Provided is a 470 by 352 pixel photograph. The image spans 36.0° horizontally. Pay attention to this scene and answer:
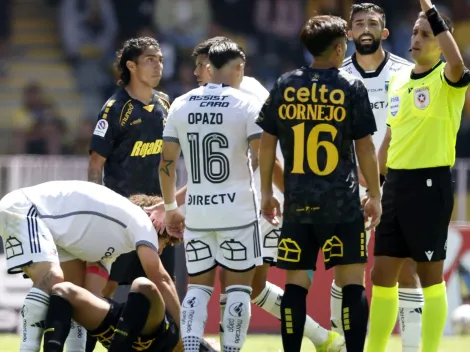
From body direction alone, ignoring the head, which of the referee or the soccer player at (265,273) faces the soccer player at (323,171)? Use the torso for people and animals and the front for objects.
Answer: the referee

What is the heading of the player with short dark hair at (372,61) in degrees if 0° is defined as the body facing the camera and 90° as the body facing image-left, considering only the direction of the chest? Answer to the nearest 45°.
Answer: approximately 0°

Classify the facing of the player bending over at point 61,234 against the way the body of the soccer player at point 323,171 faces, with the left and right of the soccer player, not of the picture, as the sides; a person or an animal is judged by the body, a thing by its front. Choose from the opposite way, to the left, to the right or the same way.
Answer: to the right

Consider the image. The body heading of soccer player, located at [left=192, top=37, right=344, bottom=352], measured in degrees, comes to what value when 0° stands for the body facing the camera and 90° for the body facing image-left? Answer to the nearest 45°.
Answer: approximately 90°

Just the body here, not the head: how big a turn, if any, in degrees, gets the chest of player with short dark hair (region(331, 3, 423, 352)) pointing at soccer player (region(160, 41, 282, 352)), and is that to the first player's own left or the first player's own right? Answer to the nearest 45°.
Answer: approximately 45° to the first player's own right

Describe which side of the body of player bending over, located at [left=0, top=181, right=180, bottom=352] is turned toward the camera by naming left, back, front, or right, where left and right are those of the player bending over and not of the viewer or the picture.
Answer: right

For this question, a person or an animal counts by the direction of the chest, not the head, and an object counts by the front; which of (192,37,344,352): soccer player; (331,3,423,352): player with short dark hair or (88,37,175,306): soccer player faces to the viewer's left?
(192,37,344,352): soccer player

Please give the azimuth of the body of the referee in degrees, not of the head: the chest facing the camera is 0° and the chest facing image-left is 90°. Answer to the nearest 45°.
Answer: approximately 45°

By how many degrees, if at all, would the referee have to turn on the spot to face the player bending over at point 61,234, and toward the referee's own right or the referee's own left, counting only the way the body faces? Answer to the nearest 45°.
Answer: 0° — they already face them
